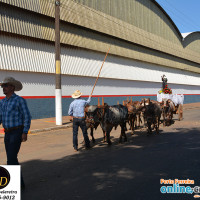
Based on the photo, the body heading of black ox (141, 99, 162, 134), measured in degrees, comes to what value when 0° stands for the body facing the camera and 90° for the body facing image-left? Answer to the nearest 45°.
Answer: approximately 45°

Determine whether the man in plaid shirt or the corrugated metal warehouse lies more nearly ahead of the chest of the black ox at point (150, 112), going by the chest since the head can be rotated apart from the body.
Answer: the man in plaid shirt

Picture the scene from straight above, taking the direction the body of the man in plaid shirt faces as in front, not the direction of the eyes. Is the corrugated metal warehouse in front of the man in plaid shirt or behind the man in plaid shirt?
behind
